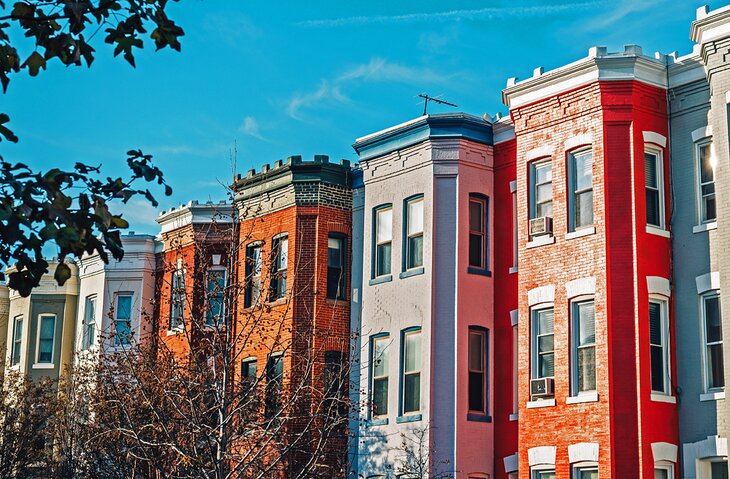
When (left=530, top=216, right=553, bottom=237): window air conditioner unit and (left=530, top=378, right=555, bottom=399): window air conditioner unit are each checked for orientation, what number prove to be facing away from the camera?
0

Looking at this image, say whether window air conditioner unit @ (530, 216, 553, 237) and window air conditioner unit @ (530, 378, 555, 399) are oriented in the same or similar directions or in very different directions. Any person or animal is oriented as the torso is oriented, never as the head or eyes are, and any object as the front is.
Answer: same or similar directions

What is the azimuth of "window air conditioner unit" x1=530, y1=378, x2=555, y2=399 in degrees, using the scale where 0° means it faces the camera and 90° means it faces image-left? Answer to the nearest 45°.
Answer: approximately 45°

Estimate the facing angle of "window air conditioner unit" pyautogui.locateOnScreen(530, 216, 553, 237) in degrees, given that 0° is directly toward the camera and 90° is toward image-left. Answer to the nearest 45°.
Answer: approximately 45°
